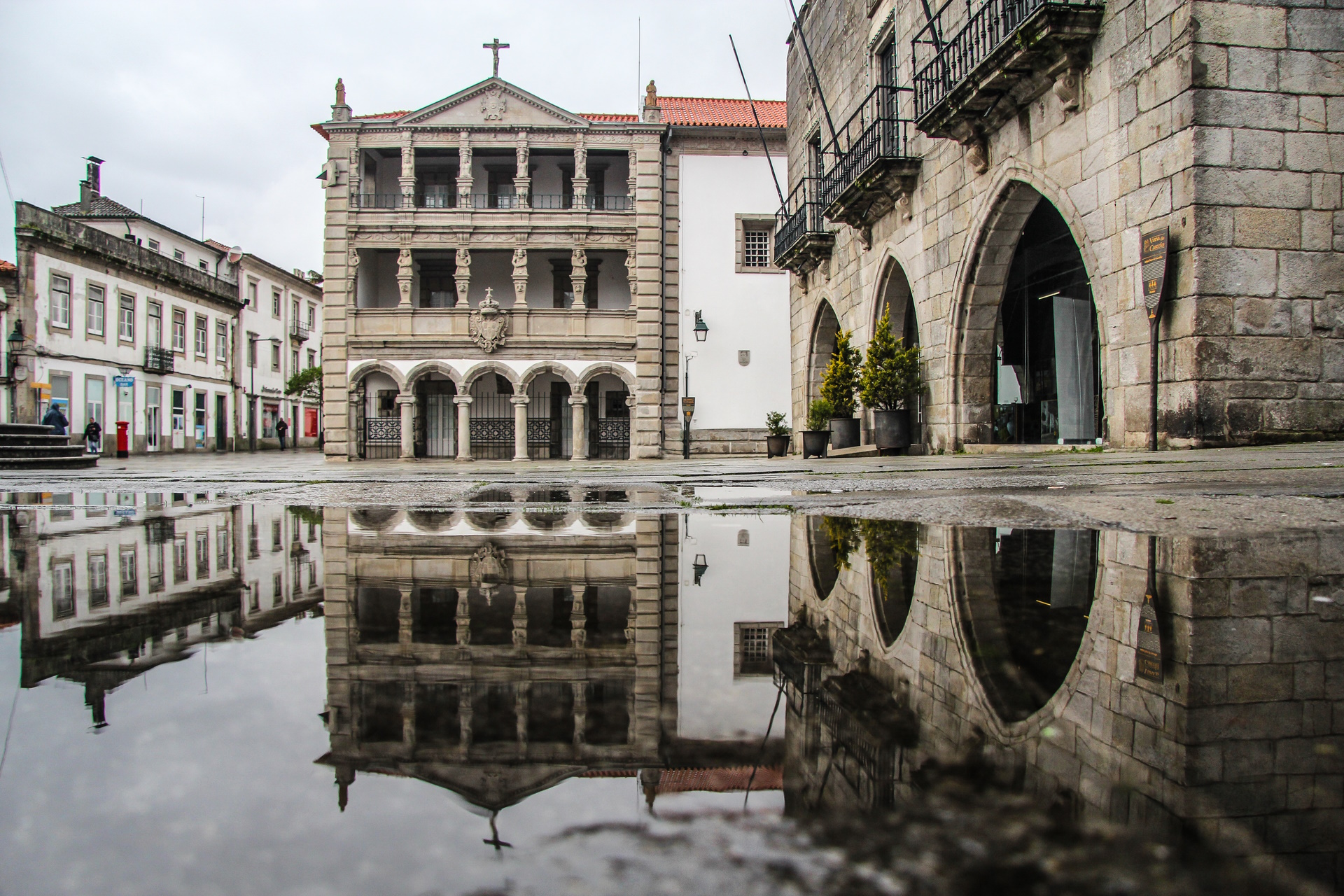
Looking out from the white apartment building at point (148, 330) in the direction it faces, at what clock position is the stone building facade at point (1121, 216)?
The stone building facade is roughly at 1 o'clock from the white apartment building.

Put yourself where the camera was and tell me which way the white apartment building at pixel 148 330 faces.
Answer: facing the viewer and to the right of the viewer

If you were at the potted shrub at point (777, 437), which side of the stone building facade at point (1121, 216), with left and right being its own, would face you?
right

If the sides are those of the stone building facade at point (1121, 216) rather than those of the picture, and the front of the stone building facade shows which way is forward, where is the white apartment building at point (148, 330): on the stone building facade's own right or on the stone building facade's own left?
on the stone building facade's own right

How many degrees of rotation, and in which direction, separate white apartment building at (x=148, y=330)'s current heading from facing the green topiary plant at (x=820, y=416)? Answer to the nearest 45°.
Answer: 0° — it already faces it

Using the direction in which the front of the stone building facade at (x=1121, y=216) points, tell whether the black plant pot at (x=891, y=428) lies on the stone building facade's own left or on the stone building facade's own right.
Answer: on the stone building facade's own right

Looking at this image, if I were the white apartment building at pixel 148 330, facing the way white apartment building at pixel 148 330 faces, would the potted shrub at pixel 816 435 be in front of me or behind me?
in front

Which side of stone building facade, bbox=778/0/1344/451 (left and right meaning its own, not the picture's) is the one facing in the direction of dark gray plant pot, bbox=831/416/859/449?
right

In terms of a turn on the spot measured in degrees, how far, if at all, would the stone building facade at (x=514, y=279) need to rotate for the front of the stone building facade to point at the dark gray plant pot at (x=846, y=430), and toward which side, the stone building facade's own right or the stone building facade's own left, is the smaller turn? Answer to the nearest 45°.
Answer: approximately 45° to the stone building facade's own left

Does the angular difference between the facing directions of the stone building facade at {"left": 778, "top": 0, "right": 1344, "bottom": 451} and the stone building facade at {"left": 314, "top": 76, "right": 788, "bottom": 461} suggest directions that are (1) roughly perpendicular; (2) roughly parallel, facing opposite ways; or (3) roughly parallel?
roughly perpendicular

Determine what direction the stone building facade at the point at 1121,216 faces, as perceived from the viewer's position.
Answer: facing the viewer and to the left of the viewer

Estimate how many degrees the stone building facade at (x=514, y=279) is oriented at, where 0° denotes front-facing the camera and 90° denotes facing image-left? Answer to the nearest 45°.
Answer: approximately 0°

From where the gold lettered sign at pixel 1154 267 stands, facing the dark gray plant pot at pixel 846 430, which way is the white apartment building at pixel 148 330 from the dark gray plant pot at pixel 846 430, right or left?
left

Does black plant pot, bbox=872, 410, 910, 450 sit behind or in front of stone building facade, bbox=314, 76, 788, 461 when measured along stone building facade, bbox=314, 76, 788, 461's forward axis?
in front

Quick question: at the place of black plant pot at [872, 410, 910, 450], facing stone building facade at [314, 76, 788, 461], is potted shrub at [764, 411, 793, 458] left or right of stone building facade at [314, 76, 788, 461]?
right
